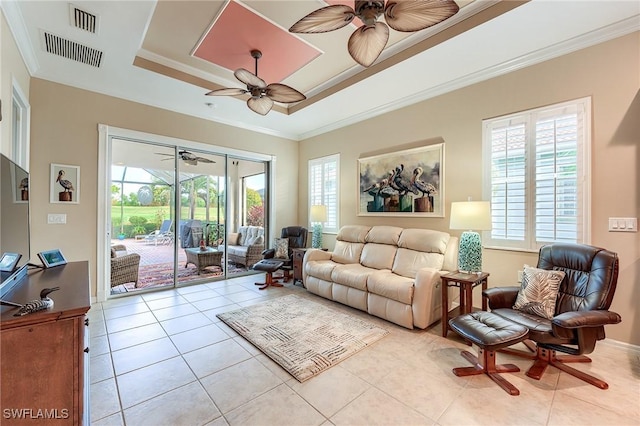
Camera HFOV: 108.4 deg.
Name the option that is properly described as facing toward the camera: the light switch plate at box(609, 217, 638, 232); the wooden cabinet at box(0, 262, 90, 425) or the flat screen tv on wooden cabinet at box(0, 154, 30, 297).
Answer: the light switch plate

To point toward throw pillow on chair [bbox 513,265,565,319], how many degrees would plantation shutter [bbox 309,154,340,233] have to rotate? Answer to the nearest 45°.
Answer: approximately 90° to its left

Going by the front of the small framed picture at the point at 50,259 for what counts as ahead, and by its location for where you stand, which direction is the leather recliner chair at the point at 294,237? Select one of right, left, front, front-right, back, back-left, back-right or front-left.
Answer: front-left

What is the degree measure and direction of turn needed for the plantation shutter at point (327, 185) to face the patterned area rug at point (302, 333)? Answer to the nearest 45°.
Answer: approximately 45° to its left

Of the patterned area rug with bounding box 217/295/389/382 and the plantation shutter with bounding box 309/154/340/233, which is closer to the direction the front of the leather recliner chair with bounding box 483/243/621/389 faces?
the patterned area rug

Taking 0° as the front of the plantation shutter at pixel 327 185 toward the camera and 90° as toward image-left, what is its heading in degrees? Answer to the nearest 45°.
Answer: approximately 45°

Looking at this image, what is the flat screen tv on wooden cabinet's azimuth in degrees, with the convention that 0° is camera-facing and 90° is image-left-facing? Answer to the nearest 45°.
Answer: approximately 270°

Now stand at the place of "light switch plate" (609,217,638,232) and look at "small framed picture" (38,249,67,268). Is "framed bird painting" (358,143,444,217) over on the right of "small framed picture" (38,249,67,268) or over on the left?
right

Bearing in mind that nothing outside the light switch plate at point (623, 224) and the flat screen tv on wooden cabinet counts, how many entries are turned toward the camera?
1

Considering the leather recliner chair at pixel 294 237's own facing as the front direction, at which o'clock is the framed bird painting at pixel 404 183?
The framed bird painting is roughly at 9 o'clock from the leather recliner chair.

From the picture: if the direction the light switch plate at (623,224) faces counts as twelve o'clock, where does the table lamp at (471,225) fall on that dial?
The table lamp is roughly at 2 o'clock from the light switch plate.

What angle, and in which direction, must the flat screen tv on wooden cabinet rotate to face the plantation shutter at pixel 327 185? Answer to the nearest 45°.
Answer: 0° — it already faces it

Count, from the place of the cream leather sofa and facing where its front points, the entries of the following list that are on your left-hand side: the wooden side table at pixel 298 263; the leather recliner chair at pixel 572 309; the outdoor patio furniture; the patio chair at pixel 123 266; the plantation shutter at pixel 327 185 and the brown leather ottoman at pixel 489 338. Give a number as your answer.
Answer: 2
